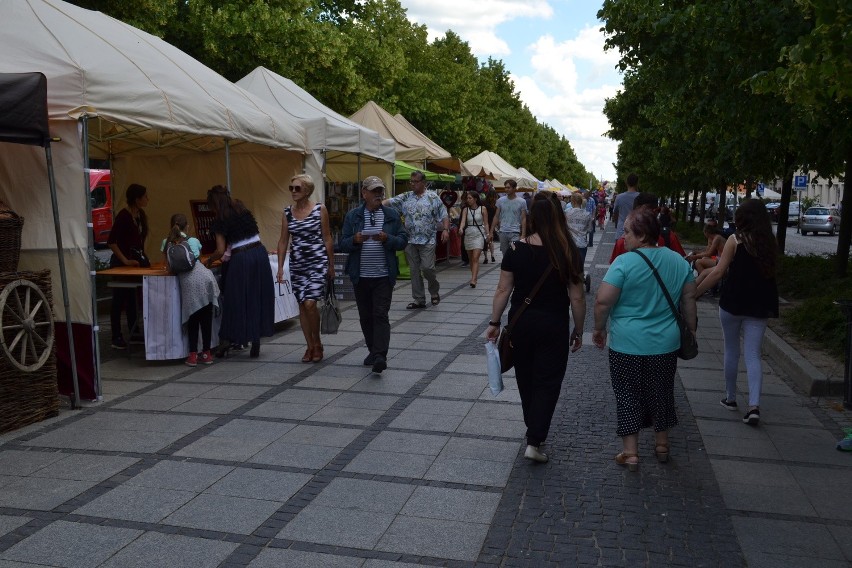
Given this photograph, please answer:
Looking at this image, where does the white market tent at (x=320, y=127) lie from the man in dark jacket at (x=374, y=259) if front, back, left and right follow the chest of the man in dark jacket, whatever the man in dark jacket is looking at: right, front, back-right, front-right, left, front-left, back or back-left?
back

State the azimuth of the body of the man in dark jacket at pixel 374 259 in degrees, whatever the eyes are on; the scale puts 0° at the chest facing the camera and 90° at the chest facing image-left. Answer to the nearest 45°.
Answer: approximately 0°

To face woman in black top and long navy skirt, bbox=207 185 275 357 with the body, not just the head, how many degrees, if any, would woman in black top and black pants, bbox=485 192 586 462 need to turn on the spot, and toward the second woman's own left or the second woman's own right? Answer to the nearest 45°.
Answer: approximately 45° to the second woman's own left

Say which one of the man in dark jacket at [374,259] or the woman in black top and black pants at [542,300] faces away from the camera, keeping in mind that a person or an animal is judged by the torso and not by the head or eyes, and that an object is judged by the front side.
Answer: the woman in black top and black pants

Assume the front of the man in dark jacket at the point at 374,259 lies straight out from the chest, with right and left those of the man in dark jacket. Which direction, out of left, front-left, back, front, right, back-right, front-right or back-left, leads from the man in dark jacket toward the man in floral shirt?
back

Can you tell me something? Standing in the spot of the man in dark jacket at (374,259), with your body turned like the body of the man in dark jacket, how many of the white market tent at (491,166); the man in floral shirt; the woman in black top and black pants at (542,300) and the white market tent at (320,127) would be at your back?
3

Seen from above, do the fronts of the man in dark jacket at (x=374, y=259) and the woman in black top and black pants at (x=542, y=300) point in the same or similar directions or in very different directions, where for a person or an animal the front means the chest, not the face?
very different directions

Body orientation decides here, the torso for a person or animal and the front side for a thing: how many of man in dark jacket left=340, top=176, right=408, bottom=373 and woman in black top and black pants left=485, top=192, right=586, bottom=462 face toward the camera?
1

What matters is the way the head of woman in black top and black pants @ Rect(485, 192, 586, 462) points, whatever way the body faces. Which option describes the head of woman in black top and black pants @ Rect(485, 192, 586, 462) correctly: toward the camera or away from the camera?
away from the camera

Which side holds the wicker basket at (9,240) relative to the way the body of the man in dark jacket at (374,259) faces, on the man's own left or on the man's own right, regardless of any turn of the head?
on the man's own right

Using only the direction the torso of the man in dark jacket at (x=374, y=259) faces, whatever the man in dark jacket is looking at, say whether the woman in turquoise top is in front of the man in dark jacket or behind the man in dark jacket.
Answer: in front

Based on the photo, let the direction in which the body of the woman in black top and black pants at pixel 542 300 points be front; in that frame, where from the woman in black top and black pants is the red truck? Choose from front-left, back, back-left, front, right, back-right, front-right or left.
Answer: front-left

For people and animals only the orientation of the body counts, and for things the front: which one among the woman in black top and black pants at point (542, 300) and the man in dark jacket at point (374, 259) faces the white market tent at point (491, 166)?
the woman in black top and black pants

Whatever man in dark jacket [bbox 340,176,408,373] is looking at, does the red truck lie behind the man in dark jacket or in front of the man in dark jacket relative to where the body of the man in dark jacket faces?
behind

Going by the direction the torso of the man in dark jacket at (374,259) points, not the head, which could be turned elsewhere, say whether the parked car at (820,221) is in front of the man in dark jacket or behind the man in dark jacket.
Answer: behind

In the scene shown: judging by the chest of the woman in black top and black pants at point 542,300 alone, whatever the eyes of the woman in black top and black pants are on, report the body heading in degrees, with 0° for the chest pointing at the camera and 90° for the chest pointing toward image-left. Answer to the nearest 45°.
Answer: approximately 180°
